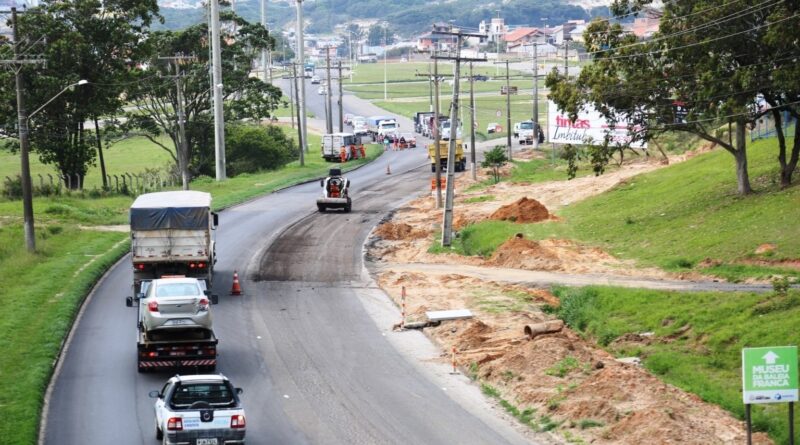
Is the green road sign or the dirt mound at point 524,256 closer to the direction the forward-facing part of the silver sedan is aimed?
the dirt mound

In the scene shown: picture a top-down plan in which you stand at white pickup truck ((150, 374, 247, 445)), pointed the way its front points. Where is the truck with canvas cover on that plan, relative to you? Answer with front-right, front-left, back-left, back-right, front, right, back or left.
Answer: front

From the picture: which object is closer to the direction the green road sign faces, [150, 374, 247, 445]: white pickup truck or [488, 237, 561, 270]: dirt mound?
the white pickup truck

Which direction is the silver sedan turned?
away from the camera

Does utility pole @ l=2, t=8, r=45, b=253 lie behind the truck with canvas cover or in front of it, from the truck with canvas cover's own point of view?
in front

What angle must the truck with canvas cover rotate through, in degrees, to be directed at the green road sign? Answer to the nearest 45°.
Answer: approximately 135° to its right

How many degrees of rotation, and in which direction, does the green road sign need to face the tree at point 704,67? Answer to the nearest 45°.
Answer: approximately 180°

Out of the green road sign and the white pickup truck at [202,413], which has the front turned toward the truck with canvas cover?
the white pickup truck

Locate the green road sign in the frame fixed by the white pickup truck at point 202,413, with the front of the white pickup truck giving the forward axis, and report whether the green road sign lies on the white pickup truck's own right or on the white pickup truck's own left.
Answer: on the white pickup truck's own right

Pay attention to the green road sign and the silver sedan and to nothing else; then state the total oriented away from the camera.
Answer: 1

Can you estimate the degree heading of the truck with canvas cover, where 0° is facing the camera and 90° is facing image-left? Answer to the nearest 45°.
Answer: approximately 180°

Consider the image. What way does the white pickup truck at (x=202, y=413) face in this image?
away from the camera
